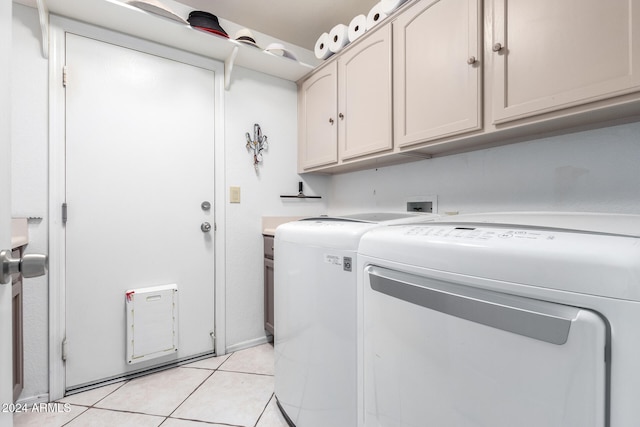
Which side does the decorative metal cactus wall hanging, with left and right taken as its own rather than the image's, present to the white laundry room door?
right

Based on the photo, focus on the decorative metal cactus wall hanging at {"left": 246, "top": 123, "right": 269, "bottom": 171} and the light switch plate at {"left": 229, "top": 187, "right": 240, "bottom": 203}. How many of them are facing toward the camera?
2

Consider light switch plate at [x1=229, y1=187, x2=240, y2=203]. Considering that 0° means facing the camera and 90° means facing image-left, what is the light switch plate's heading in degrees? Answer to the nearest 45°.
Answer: approximately 0°

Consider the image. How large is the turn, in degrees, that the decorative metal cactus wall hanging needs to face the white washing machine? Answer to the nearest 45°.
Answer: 0° — it already faces it

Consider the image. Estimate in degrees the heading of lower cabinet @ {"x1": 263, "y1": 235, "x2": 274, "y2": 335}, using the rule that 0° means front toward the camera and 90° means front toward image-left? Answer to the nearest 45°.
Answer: approximately 45°
